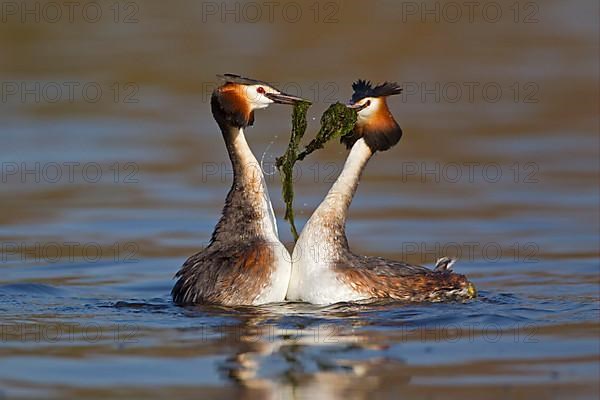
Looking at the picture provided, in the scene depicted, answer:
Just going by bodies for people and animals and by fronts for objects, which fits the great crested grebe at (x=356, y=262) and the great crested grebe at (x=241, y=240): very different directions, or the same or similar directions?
very different directions

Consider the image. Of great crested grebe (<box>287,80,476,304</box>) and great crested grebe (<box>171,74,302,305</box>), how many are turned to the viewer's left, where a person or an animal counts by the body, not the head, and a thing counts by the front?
1

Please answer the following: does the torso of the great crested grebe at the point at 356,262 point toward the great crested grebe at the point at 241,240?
yes

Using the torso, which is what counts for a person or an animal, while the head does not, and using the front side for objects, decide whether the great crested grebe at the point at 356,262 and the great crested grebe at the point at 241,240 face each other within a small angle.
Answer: yes

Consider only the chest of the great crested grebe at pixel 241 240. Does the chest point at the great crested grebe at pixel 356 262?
yes

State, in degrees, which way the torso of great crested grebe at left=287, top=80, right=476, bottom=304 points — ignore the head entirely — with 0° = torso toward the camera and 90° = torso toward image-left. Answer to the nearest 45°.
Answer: approximately 90°

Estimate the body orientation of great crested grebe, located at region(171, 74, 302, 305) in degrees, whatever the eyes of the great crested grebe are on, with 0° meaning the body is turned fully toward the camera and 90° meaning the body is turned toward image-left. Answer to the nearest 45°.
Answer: approximately 270°

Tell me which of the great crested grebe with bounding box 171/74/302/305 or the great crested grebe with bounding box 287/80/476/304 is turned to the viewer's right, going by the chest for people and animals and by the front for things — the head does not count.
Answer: the great crested grebe with bounding box 171/74/302/305
